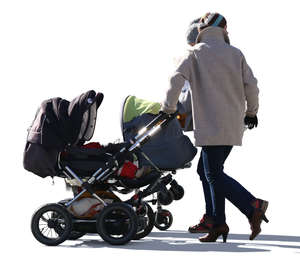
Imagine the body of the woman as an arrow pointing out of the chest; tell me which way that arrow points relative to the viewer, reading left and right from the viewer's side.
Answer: facing away from the viewer and to the left of the viewer
